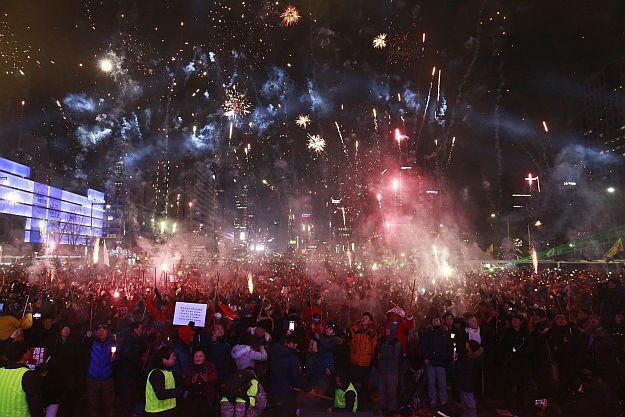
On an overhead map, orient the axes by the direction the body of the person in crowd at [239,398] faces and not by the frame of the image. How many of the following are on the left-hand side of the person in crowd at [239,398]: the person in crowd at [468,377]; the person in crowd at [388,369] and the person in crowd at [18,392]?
1

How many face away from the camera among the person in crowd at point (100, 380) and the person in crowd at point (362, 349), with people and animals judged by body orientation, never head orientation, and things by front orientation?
0

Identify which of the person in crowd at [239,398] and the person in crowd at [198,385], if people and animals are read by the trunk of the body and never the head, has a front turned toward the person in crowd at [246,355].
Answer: the person in crowd at [239,398]

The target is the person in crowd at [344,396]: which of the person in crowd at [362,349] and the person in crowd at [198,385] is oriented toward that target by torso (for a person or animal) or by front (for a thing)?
the person in crowd at [362,349]

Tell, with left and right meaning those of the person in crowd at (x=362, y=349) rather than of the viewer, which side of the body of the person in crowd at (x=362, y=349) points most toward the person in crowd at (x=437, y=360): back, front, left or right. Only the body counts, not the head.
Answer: left

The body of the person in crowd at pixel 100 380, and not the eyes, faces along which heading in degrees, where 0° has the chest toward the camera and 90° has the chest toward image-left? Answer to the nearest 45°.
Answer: approximately 0°

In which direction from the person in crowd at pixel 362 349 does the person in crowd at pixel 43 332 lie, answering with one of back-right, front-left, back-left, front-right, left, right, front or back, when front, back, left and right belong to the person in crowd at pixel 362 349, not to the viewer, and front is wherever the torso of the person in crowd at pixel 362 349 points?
right
